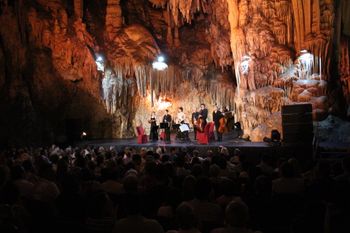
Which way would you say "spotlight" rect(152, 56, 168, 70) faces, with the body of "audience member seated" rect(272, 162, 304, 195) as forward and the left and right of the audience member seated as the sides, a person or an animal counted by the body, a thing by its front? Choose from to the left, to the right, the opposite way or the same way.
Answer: the opposite way

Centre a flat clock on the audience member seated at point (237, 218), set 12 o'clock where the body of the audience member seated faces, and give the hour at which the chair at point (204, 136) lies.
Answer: The chair is roughly at 12 o'clock from the audience member seated.

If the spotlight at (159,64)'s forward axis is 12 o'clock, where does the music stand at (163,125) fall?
The music stand is roughly at 12 o'clock from the spotlight.

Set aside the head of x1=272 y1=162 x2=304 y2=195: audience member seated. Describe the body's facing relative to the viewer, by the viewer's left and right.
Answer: facing away from the viewer

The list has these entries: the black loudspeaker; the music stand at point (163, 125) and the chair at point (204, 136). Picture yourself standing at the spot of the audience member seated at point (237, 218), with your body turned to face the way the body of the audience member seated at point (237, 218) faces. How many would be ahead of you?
3

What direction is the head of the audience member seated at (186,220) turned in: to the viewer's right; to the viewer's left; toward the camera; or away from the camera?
away from the camera

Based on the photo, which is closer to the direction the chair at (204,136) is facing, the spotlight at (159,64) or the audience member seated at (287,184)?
the audience member seated

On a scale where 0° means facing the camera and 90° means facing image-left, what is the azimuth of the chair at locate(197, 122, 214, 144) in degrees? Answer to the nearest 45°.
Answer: approximately 45°

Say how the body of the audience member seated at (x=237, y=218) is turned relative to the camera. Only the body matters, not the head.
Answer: away from the camera

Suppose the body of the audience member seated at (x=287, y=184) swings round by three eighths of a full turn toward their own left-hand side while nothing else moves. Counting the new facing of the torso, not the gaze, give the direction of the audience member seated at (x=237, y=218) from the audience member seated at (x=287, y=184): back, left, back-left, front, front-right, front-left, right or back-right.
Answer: front-left

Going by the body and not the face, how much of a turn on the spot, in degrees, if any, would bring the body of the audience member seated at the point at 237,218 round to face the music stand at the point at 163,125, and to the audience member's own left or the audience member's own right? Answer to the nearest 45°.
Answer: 0° — they already face it
